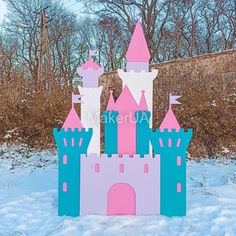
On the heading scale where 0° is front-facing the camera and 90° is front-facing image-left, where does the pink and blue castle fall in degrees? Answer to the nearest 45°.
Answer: approximately 0°
